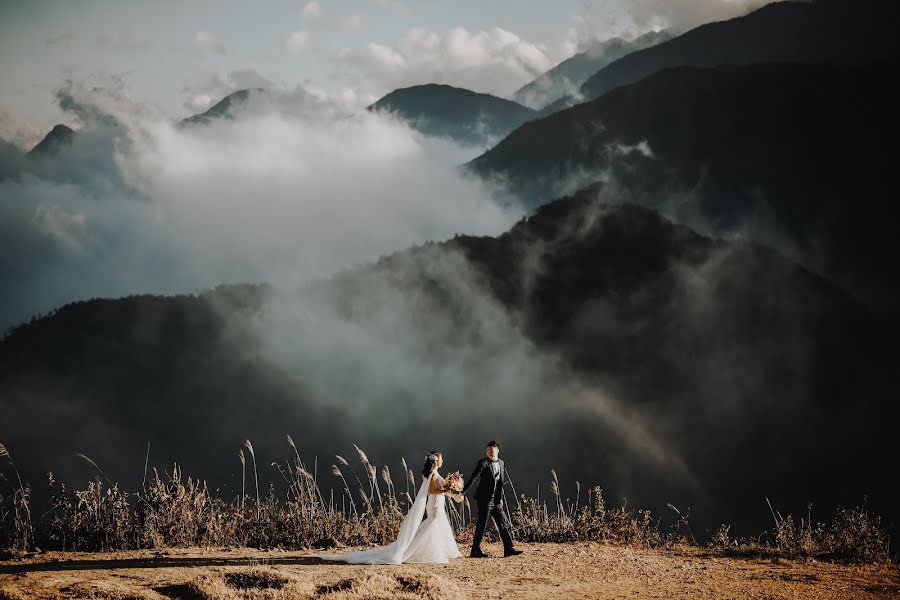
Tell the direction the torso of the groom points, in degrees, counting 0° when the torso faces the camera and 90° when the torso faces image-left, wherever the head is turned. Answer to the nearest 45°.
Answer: approximately 315°

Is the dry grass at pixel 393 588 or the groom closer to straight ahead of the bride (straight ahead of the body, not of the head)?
the groom

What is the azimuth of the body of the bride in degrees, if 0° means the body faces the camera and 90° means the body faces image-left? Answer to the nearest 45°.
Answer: approximately 270°

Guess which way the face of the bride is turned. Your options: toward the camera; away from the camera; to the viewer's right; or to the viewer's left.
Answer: to the viewer's right
